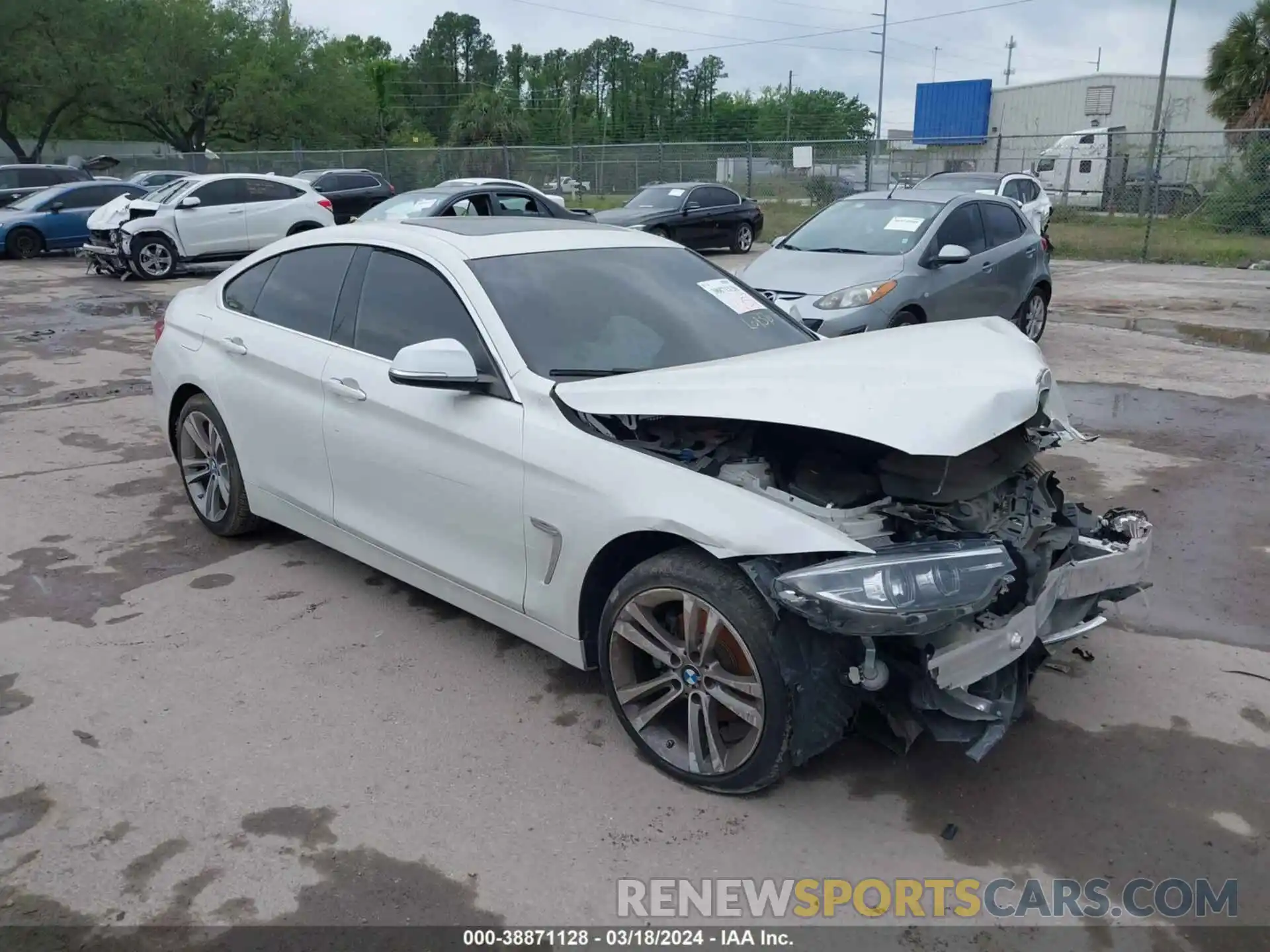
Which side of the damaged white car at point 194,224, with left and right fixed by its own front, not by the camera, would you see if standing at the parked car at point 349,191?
back

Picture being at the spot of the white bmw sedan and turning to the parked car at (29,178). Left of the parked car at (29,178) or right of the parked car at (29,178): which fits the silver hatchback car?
right

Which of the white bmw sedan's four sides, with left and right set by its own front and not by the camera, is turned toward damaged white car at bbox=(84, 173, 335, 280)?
back

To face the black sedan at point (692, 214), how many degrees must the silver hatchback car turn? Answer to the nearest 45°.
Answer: approximately 135° to its right

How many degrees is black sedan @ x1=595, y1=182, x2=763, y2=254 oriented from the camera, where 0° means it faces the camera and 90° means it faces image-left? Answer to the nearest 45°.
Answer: approximately 45°

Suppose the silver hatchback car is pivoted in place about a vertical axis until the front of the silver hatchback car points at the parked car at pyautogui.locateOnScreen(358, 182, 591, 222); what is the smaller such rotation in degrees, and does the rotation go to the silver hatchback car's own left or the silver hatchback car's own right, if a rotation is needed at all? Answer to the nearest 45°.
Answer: approximately 90° to the silver hatchback car's own right

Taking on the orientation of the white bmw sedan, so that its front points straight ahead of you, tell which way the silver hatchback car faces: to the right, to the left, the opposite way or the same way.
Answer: to the right

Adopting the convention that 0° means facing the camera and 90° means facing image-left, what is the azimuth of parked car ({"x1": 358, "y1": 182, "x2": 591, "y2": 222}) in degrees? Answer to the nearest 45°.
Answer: approximately 45°
